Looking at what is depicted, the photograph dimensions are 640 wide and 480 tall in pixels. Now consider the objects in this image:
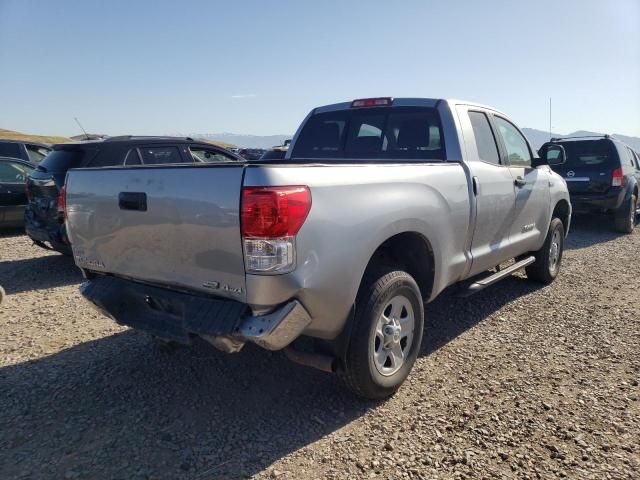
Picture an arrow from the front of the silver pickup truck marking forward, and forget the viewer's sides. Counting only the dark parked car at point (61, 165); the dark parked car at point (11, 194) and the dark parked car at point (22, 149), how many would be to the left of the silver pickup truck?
3

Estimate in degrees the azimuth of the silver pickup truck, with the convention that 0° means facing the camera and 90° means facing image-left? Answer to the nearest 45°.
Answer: approximately 225°

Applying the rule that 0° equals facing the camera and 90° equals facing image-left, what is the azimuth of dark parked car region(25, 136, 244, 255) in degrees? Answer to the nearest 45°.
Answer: approximately 225°

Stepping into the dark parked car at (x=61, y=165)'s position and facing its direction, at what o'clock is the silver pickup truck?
The silver pickup truck is roughly at 4 o'clock from the dark parked car.

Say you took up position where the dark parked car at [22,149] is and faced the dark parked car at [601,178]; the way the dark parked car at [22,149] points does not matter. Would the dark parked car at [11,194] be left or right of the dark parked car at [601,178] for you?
right

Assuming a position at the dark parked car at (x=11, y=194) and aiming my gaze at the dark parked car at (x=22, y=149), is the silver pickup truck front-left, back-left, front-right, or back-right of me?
back-right

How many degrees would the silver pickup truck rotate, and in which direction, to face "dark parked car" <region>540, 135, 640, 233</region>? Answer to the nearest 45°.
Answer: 0° — it already faces it

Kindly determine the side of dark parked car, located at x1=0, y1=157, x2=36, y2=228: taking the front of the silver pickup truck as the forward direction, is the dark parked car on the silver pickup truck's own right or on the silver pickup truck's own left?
on the silver pickup truck's own left

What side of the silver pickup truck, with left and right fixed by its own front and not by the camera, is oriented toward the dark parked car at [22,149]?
left

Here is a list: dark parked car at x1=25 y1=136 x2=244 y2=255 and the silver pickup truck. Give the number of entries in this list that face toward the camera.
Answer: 0
